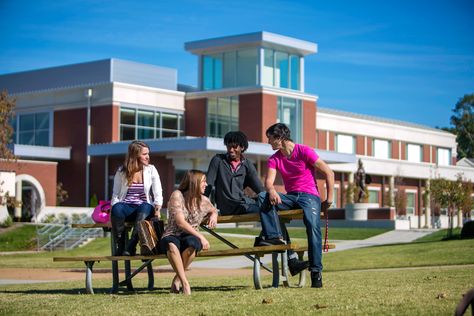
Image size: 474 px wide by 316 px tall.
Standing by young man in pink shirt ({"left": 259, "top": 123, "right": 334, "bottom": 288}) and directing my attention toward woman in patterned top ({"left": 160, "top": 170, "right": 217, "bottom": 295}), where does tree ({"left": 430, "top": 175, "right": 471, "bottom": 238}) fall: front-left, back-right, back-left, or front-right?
back-right

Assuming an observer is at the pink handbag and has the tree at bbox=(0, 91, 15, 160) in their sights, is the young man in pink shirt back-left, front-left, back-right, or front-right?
back-right

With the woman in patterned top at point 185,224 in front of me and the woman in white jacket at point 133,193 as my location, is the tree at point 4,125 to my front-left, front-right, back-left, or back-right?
back-left

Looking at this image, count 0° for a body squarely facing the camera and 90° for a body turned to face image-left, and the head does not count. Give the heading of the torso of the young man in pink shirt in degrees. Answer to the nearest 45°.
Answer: approximately 45°

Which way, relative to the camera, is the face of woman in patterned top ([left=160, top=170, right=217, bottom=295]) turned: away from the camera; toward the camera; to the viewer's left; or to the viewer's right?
to the viewer's right

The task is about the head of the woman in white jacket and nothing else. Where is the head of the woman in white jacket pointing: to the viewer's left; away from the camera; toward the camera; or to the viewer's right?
to the viewer's right

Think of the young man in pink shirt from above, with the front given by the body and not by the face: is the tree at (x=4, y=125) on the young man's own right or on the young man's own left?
on the young man's own right

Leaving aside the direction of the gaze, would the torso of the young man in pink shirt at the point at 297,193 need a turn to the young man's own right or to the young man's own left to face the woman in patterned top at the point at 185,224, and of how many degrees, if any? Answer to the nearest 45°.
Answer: approximately 45° to the young man's own right

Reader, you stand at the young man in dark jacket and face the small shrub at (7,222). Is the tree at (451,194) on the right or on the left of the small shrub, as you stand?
right

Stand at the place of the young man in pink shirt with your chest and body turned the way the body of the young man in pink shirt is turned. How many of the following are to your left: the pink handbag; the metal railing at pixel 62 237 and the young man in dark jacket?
0

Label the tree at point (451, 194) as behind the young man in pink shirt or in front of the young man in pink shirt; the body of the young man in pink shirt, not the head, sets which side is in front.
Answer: behind

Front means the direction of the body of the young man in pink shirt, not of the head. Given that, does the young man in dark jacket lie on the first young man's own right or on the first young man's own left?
on the first young man's own right

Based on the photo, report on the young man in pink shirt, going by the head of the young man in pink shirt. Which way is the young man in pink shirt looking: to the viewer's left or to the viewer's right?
to the viewer's left

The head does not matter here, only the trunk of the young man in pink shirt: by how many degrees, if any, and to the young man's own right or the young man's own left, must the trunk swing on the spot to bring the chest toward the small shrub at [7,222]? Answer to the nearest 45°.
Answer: approximately 90° to the young man's own right

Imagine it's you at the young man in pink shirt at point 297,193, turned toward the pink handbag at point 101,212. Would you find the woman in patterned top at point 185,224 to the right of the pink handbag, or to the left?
left
